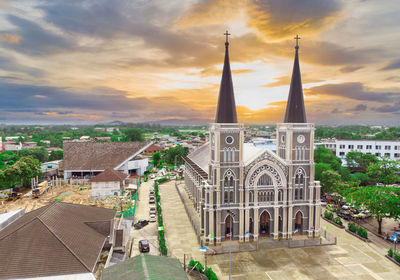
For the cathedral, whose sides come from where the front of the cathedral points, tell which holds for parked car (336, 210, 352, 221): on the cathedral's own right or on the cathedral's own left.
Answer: on the cathedral's own left

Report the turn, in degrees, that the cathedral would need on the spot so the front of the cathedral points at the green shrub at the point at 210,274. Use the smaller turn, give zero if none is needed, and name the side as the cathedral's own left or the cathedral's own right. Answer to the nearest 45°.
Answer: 0° — it already faces it

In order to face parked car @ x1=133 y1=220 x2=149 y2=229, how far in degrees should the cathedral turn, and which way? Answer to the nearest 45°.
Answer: approximately 90° to its right

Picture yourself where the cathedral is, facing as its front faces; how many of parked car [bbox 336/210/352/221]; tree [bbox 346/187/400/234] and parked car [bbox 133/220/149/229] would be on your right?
1

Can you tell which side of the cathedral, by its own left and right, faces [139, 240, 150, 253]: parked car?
right

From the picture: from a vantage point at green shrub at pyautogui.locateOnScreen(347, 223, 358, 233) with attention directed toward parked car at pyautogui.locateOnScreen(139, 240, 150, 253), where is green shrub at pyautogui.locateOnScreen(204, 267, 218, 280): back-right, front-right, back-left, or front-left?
front-left

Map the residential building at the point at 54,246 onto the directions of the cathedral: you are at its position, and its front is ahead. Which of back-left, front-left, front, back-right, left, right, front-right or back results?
front-right

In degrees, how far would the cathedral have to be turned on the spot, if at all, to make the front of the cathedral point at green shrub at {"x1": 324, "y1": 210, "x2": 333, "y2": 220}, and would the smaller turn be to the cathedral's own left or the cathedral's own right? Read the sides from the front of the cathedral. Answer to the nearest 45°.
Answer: approximately 135° to the cathedral's own left

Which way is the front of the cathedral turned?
toward the camera

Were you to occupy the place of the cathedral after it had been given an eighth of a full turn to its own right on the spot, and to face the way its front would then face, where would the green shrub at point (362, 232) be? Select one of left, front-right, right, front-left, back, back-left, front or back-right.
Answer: back-left
